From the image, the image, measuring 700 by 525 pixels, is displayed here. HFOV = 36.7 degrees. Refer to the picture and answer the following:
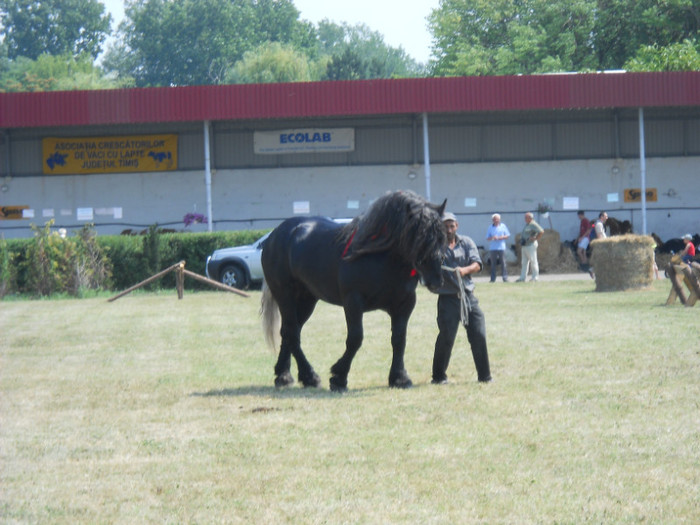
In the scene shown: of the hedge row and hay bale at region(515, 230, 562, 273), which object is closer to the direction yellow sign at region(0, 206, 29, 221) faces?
the hedge row

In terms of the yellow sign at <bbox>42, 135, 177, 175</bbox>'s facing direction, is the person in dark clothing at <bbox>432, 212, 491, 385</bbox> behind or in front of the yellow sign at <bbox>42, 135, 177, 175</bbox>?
in front

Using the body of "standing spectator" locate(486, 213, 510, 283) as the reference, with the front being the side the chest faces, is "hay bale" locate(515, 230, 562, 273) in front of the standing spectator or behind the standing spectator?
behind

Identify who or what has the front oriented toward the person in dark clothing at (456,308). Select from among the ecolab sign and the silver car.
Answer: the ecolab sign

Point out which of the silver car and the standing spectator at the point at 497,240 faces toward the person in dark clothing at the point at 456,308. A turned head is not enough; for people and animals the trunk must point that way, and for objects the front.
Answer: the standing spectator

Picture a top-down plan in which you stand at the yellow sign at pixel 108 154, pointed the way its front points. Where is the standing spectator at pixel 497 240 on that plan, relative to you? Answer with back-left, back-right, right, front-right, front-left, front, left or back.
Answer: front-left

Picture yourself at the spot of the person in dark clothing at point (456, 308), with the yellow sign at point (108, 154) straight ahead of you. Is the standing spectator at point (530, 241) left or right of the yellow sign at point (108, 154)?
right

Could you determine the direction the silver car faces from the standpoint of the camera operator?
facing to the left of the viewer
